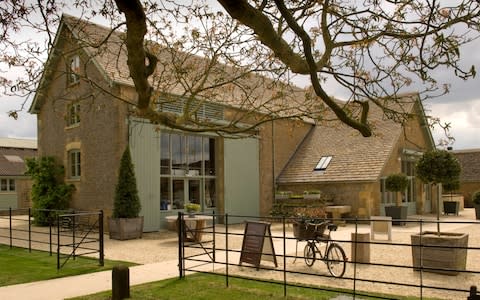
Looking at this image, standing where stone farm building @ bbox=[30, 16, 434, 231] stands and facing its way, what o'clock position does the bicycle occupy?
The bicycle is roughly at 1 o'clock from the stone farm building.

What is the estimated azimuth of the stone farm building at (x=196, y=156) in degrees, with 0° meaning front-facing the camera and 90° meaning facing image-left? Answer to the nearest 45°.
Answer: approximately 315°

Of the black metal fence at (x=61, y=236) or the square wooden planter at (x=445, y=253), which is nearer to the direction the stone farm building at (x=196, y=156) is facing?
the square wooden planter

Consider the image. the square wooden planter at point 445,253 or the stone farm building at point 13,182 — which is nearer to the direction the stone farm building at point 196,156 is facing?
the square wooden planter

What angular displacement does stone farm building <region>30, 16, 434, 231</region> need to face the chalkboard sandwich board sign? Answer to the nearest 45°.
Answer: approximately 45° to its right

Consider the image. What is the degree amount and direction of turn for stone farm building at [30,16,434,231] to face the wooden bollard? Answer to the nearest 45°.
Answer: approximately 45° to its right

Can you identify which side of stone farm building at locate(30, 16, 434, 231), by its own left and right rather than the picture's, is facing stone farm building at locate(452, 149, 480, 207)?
left
